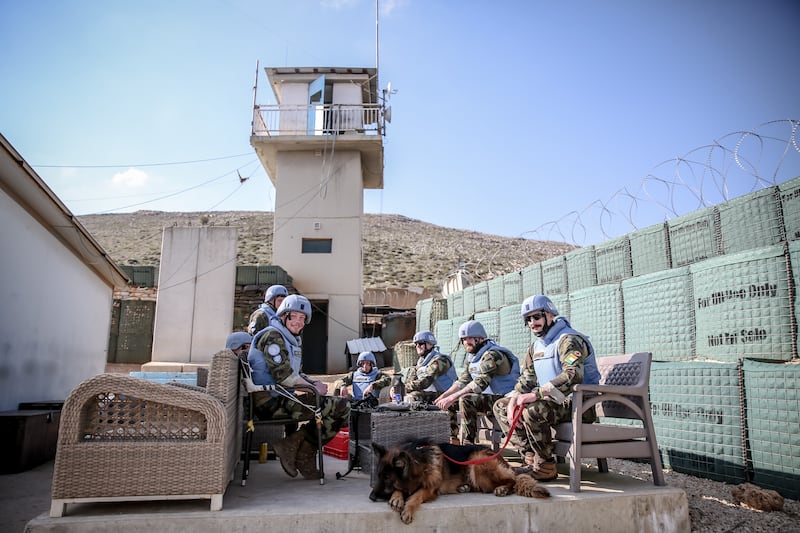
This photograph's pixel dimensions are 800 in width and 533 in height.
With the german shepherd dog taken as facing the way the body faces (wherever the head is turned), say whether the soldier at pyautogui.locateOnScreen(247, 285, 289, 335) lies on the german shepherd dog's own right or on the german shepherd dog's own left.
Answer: on the german shepherd dog's own right

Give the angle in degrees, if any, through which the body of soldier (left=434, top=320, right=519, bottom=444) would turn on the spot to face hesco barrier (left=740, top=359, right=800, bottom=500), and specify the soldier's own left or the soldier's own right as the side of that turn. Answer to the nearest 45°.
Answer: approximately 90° to the soldier's own left

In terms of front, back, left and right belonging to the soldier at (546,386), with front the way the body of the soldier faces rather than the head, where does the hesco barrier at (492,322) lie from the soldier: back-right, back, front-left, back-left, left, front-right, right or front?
back-right

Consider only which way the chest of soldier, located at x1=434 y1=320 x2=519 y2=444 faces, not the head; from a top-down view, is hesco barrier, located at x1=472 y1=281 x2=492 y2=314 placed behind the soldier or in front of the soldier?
behind

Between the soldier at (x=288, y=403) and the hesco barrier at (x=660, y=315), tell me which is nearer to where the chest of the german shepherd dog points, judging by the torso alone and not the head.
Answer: the soldier

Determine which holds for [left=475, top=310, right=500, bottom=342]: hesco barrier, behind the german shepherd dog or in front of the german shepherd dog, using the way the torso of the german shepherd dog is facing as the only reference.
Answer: behind
